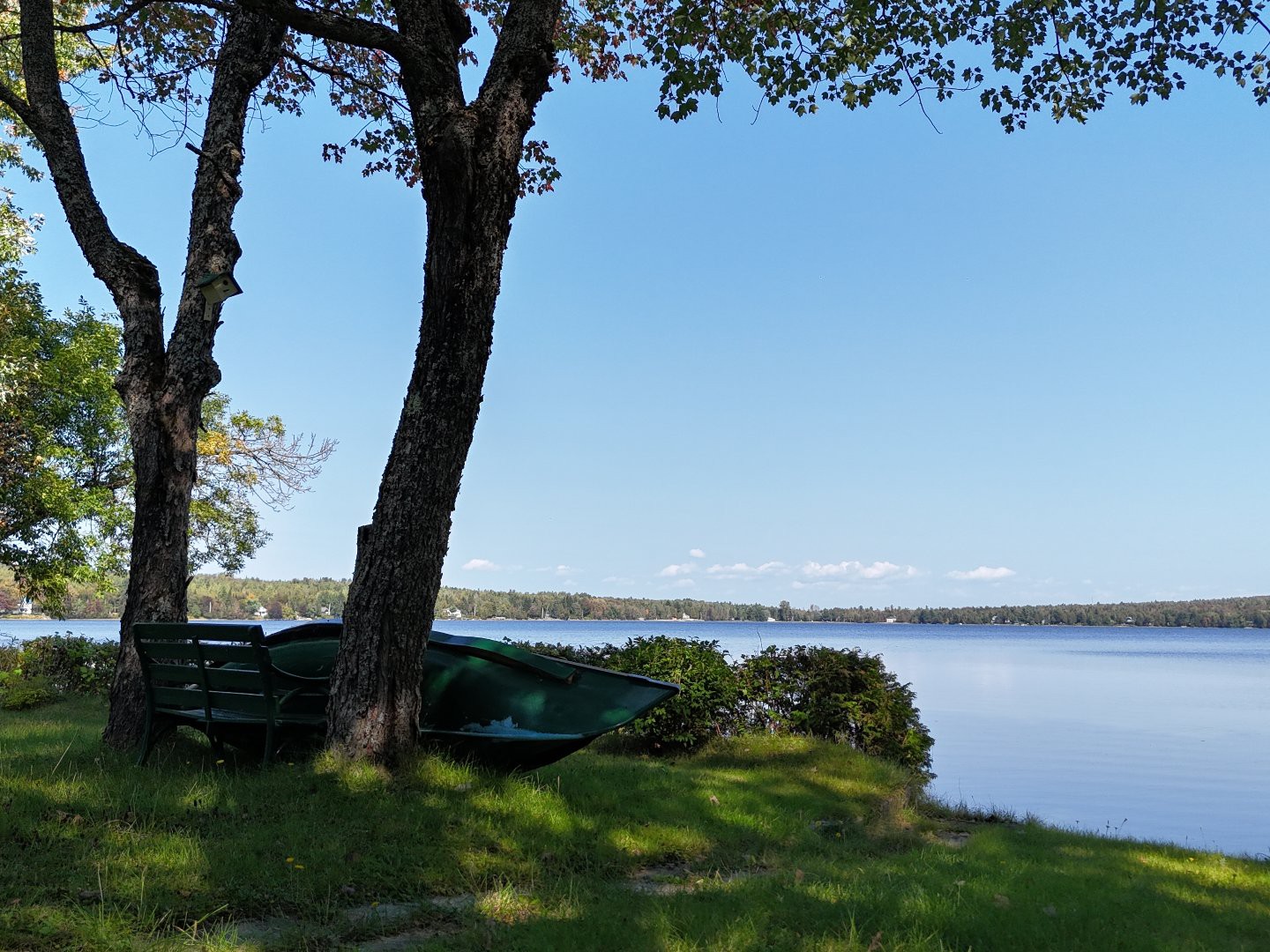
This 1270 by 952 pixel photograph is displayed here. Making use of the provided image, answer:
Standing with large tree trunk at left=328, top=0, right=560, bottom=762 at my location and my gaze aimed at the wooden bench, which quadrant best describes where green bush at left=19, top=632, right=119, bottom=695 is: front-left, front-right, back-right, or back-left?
front-right

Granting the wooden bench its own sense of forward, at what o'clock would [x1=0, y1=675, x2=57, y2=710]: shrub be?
The shrub is roughly at 10 o'clock from the wooden bench.

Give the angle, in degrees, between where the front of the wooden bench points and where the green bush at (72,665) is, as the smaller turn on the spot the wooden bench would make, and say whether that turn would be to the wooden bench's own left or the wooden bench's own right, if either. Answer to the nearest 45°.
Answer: approximately 45° to the wooden bench's own left

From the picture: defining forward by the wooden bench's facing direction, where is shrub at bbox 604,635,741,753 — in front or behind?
in front

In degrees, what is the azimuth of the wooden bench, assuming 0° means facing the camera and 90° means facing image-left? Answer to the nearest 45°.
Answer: approximately 225°

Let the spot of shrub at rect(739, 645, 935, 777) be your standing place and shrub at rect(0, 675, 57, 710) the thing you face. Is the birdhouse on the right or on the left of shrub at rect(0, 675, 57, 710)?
left
